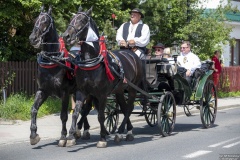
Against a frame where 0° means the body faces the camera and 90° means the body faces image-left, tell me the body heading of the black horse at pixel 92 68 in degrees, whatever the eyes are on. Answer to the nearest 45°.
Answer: approximately 45°

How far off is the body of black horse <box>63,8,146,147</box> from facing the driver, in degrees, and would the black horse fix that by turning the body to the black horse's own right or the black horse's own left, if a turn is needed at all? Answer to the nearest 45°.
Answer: approximately 180°

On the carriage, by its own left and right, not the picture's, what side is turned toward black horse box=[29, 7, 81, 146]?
front

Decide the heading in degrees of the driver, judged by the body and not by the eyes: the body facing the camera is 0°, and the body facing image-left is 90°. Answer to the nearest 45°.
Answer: approximately 45°

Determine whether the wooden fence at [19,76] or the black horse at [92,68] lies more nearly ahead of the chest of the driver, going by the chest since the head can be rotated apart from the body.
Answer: the black horse

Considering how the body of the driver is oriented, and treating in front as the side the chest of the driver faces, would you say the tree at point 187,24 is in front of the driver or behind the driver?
behind

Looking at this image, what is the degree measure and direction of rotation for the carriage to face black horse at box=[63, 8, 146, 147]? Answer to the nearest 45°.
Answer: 0° — it already faces it

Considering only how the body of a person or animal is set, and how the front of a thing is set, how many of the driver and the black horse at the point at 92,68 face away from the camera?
0

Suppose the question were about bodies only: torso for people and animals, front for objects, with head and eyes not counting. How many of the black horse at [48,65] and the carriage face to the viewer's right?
0

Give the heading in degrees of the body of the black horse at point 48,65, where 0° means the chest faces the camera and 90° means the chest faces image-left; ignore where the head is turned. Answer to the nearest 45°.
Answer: approximately 45°
